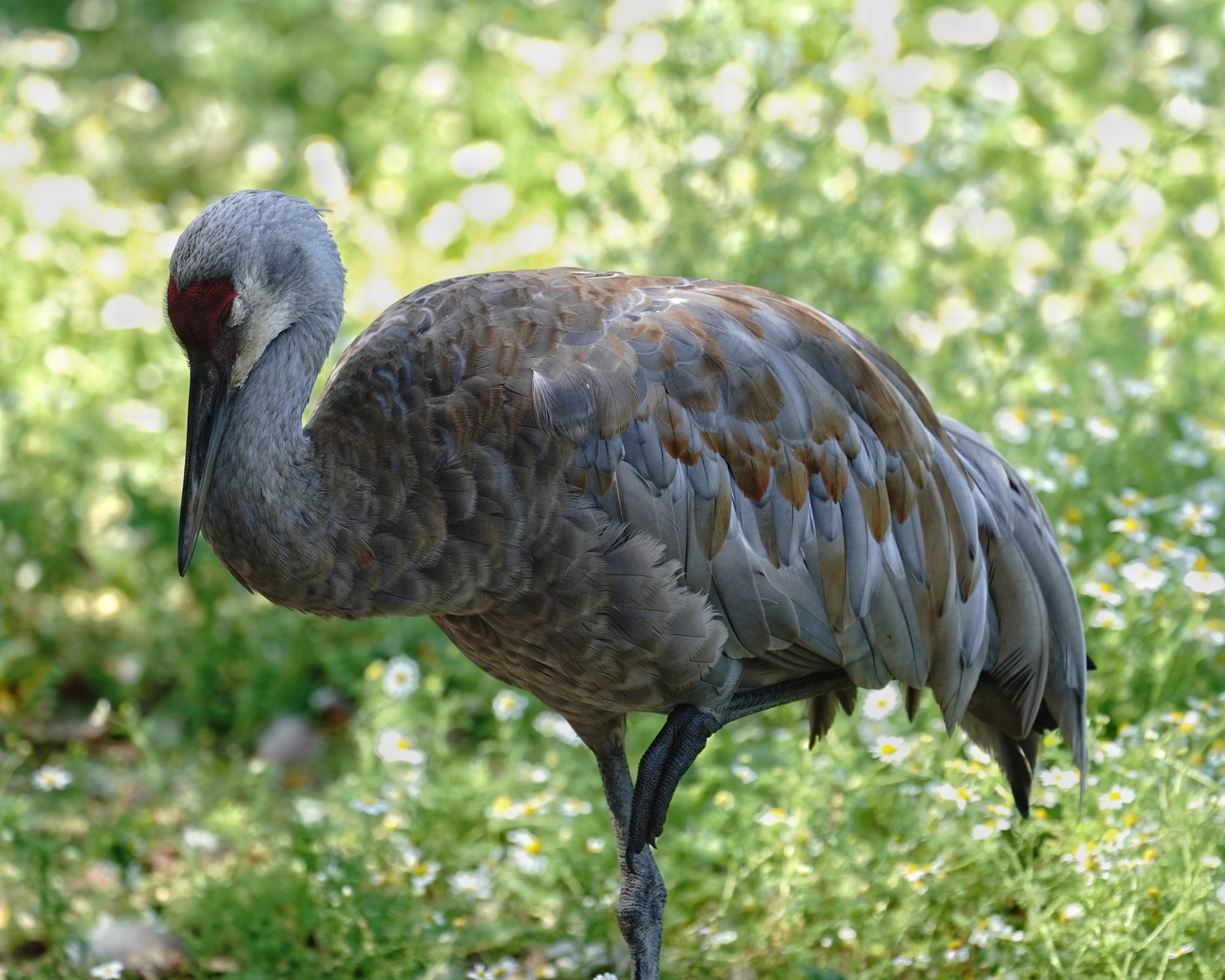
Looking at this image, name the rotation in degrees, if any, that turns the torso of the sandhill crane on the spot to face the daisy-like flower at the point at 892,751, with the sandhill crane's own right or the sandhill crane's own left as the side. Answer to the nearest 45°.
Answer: approximately 135° to the sandhill crane's own right

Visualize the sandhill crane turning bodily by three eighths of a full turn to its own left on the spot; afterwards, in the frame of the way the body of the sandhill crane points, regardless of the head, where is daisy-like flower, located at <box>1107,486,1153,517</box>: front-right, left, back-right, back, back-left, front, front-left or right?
left

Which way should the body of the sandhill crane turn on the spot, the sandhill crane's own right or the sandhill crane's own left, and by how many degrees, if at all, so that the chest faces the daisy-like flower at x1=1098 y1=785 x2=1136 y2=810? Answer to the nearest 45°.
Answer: approximately 180°

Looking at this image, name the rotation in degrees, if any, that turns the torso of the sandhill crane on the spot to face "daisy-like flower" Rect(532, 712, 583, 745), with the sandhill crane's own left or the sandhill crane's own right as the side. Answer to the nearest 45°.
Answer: approximately 90° to the sandhill crane's own right

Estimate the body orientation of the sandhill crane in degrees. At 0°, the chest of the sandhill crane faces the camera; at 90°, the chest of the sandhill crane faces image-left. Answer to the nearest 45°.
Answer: approximately 90°

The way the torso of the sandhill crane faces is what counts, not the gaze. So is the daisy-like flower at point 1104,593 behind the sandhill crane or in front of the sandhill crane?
behind

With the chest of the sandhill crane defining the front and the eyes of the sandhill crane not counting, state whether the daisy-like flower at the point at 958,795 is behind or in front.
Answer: behind

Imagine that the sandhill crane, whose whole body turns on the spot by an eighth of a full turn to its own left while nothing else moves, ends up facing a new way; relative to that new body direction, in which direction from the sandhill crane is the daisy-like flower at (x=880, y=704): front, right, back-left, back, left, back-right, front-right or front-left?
back
